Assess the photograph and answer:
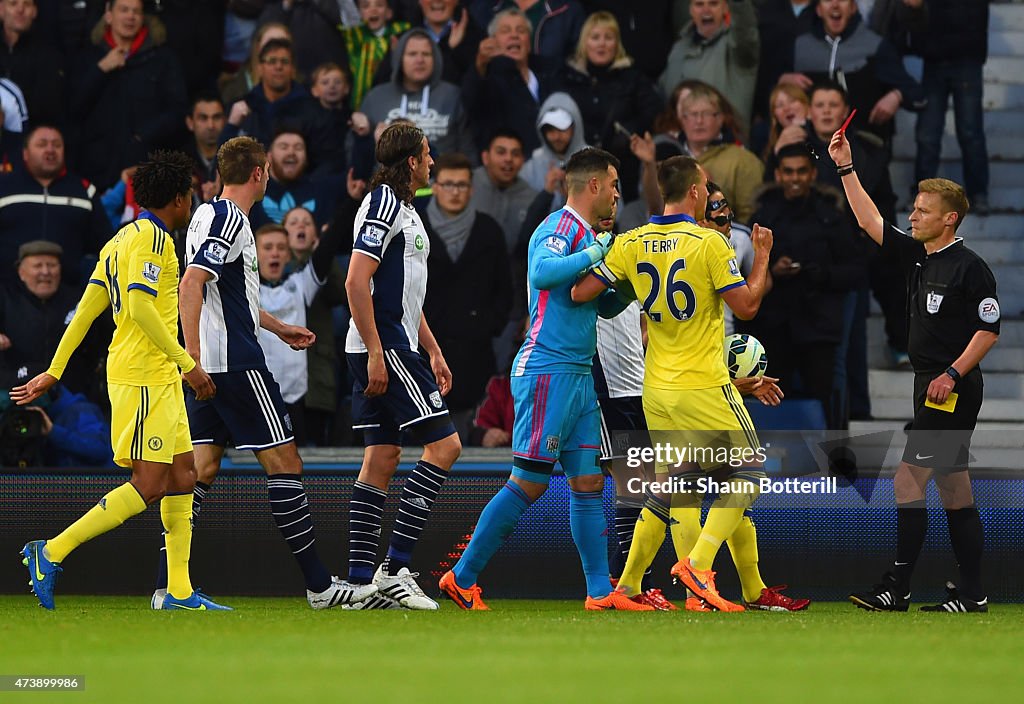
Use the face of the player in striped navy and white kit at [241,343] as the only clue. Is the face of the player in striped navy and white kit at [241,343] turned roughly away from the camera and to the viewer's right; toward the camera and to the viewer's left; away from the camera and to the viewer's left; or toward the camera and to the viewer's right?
away from the camera and to the viewer's right

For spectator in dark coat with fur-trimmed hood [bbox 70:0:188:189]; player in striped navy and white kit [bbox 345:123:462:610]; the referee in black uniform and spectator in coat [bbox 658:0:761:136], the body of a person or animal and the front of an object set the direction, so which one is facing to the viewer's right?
the player in striped navy and white kit

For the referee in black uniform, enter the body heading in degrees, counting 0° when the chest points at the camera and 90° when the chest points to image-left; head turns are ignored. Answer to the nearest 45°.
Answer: approximately 45°

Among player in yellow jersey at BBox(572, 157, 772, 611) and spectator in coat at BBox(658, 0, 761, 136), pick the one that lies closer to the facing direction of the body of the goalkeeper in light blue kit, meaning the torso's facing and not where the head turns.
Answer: the player in yellow jersey

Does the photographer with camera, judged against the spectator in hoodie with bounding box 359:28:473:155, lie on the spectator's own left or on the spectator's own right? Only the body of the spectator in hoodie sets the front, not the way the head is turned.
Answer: on the spectator's own right

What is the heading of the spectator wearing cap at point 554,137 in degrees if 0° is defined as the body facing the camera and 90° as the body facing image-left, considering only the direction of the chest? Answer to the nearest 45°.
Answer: approximately 0°

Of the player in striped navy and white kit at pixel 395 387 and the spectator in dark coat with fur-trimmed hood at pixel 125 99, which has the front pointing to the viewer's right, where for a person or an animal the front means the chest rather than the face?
the player in striped navy and white kit

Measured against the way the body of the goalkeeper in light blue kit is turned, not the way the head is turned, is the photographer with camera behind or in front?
behind

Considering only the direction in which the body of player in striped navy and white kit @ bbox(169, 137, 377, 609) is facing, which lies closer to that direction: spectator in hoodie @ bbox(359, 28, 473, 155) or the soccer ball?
the soccer ball

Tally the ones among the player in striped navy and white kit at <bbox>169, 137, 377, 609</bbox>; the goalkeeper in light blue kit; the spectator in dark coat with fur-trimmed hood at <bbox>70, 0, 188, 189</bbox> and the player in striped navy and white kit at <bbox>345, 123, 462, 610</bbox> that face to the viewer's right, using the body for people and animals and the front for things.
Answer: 3

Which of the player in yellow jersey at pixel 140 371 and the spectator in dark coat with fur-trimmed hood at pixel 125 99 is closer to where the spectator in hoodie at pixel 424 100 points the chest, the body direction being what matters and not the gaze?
the player in yellow jersey
